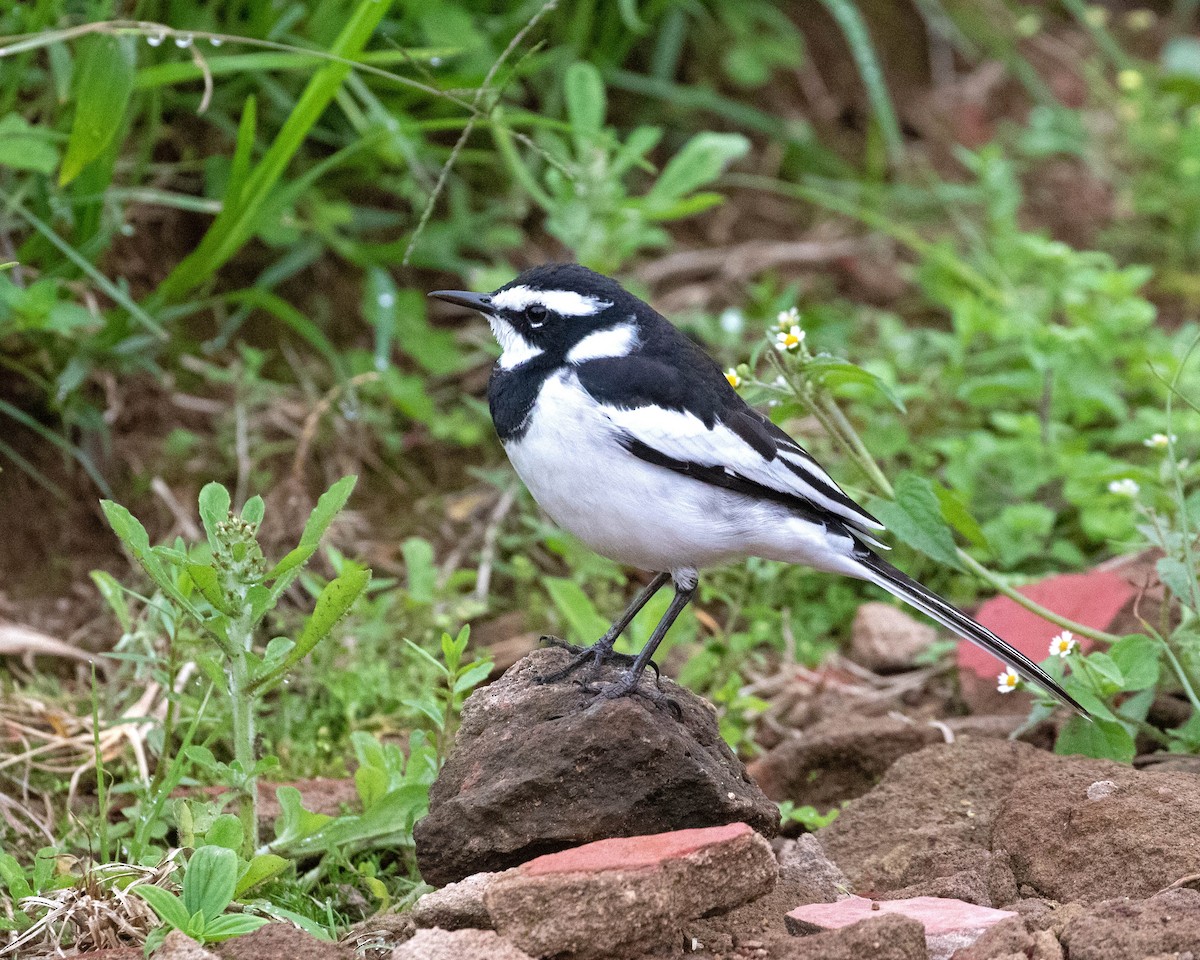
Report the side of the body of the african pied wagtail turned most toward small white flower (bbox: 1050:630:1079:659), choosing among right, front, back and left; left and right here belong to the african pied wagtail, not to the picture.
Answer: back

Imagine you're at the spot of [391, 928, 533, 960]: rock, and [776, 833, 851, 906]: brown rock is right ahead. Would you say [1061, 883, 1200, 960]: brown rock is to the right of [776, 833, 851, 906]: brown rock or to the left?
right

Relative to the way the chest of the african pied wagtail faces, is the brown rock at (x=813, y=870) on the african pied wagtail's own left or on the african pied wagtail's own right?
on the african pied wagtail's own left

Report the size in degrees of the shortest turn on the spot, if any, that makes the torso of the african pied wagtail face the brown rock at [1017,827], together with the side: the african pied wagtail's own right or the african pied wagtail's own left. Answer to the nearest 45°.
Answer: approximately 135° to the african pied wagtail's own left

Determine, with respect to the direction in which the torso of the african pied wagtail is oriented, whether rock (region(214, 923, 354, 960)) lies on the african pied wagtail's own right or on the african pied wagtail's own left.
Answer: on the african pied wagtail's own left

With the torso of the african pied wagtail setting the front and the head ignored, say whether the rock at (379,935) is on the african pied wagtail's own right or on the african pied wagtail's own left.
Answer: on the african pied wagtail's own left

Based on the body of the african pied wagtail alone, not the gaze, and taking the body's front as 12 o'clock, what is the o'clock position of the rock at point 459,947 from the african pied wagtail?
The rock is roughly at 9 o'clock from the african pied wagtail.

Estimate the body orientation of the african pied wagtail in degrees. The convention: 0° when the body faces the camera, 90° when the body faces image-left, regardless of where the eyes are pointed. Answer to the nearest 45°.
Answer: approximately 90°
